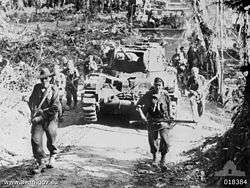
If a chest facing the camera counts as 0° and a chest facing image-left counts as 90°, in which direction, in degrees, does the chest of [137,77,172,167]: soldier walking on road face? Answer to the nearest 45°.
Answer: approximately 0°

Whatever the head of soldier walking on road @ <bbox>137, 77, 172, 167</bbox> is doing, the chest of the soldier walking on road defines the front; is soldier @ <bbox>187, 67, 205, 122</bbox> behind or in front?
behind

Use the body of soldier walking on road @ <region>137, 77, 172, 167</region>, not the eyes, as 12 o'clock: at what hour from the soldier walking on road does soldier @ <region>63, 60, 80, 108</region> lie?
The soldier is roughly at 5 o'clock from the soldier walking on road.

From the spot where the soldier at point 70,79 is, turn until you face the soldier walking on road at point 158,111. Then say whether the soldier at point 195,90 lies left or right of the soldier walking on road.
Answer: left

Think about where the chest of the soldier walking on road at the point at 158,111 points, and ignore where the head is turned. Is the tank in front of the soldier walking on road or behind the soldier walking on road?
behind
